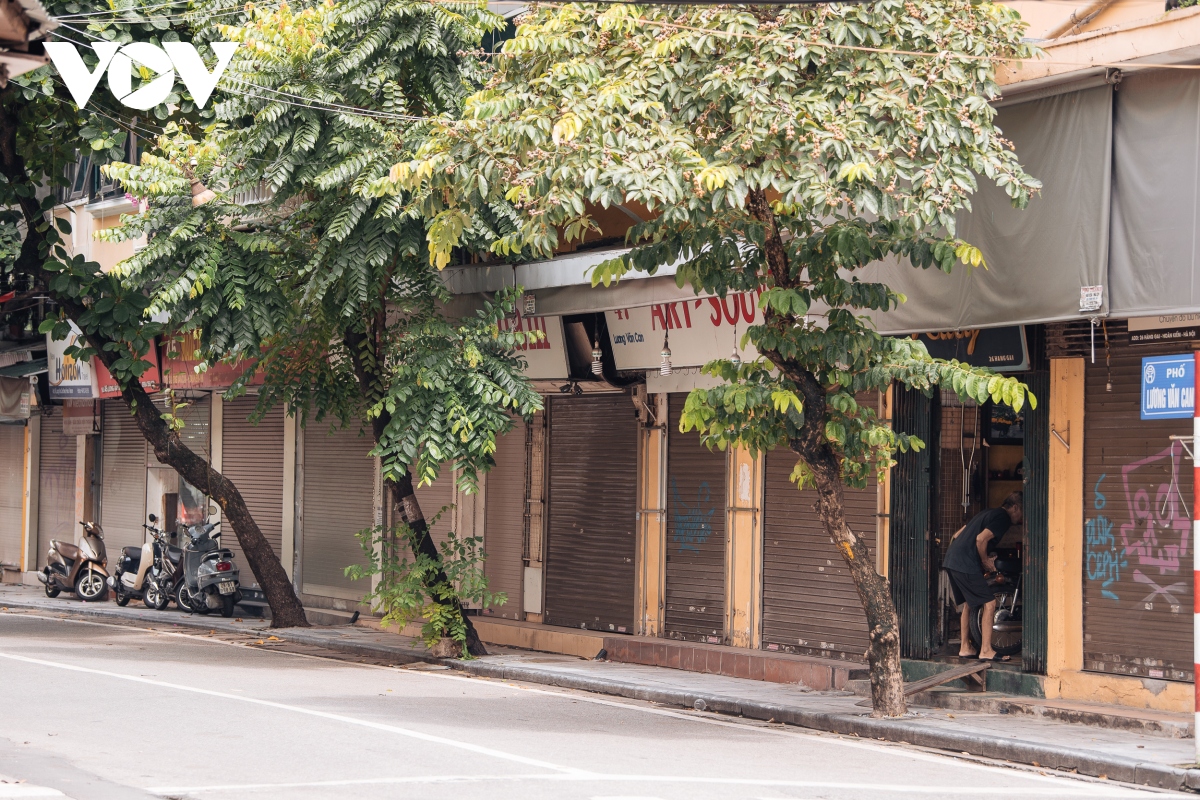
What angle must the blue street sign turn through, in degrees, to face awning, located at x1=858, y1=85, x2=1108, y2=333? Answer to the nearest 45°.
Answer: approximately 90° to its right

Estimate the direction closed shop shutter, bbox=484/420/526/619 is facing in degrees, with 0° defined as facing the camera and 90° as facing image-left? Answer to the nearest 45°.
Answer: approximately 45°

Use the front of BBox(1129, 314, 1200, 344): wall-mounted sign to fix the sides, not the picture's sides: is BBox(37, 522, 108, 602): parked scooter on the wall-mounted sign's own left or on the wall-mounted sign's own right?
on the wall-mounted sign's own right

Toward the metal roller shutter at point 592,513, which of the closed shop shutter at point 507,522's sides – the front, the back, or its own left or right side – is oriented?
left

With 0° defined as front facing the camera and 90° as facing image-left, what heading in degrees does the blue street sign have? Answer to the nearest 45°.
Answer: approximately 45°

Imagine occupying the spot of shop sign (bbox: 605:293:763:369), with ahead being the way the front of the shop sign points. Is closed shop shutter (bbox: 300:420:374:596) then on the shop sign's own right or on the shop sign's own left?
on the shop sign's own right

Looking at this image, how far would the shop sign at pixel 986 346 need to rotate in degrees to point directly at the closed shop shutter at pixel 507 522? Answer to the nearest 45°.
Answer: approximately 90° to its right

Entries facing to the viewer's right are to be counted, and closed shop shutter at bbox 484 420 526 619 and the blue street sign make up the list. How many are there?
0

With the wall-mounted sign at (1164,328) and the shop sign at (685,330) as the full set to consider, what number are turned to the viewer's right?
0

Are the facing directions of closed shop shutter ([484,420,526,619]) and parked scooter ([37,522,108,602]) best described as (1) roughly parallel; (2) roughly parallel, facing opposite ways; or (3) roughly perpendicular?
roughly perpendicular

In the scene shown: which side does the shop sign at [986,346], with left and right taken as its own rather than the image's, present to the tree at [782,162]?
front

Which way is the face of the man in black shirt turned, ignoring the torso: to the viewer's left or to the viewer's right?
to the viewer's right
